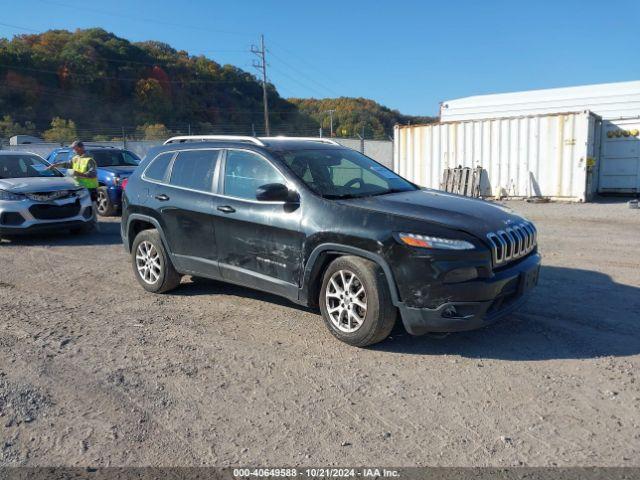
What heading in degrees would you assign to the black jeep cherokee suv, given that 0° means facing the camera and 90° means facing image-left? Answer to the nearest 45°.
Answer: approximately 315°

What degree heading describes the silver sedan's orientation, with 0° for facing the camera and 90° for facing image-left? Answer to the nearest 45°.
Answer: approximately 315°

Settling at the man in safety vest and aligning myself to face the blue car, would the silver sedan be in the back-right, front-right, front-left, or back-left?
back-left

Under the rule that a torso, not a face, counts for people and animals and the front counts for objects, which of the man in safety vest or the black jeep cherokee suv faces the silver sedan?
the man in safety vest

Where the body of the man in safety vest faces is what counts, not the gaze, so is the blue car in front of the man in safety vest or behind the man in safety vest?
behind

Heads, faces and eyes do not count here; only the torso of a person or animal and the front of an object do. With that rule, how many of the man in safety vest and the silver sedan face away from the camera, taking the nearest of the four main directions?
0

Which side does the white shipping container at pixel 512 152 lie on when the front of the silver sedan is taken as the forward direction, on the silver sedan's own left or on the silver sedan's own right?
on the silver sedan's own left

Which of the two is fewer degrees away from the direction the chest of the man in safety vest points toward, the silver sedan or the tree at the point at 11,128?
the silver sedan

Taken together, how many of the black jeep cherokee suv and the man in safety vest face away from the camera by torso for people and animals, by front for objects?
0

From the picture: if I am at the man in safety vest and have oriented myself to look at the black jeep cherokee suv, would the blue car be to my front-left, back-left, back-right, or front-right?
back-left

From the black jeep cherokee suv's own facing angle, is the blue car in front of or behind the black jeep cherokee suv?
behind

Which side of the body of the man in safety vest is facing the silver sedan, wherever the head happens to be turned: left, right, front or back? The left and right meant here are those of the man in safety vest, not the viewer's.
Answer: front

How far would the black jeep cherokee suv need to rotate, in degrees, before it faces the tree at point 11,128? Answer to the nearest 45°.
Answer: approximately 180°

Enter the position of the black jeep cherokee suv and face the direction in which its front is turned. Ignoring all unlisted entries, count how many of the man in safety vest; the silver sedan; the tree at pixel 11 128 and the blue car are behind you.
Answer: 4

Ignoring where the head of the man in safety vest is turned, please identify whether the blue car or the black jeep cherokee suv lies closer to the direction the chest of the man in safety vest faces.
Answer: the black jeep cherokee suv

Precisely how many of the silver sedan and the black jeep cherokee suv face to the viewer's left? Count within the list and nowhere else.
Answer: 0

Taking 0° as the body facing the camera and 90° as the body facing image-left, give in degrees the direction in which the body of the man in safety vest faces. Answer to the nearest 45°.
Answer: approximately 45°
